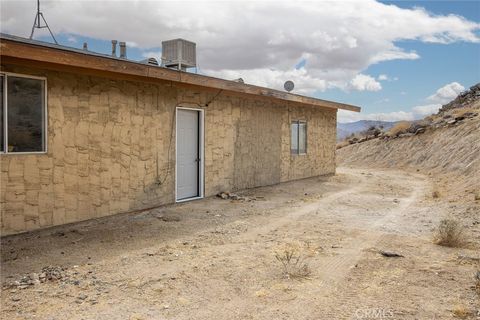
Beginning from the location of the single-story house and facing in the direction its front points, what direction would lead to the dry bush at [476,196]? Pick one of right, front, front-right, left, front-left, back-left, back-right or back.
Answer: front-left

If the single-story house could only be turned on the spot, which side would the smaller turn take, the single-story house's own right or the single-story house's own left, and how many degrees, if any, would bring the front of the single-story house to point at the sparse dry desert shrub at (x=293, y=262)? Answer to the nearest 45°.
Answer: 0° — it already faces it

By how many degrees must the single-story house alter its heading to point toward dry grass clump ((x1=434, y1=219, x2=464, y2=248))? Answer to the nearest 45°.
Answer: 0° — it already faces it

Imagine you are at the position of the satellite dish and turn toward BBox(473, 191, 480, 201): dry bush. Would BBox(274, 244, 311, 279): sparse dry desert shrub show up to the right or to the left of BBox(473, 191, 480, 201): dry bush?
right

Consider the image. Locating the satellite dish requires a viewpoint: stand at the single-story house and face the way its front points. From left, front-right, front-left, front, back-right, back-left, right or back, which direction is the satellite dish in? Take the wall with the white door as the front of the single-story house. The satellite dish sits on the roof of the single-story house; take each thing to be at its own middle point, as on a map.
left

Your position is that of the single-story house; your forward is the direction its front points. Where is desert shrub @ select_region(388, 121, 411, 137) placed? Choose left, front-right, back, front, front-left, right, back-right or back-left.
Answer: left

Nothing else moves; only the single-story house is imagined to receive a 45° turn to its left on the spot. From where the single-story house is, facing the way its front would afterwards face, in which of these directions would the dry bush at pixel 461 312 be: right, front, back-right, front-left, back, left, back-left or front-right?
front-right
